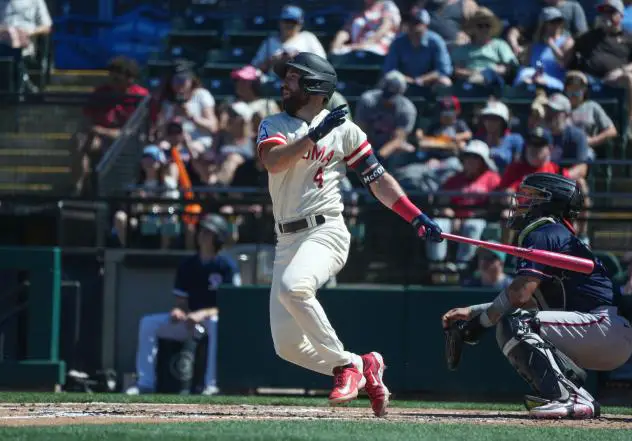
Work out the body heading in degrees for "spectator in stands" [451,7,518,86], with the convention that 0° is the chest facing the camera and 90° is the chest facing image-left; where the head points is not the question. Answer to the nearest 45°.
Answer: approximately 0°

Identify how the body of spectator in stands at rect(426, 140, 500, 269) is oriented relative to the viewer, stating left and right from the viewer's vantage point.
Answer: facing the viewer and to the left of the viewer

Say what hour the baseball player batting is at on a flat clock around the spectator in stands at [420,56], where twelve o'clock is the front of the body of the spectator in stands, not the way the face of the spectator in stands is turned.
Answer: The baseball player batting is roughly at 12 o'clock from the spectator in stands.

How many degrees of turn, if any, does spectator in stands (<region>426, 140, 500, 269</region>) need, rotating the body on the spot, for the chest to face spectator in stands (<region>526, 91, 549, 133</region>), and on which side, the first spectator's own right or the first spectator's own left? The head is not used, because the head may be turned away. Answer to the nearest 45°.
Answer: approximately 180°

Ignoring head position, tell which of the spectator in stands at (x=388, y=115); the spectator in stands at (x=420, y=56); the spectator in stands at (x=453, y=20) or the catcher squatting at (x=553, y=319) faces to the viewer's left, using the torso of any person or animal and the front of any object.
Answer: the catcher squatting

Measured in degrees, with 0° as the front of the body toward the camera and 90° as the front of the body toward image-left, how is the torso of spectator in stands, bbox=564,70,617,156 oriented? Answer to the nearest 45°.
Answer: approximately 45°

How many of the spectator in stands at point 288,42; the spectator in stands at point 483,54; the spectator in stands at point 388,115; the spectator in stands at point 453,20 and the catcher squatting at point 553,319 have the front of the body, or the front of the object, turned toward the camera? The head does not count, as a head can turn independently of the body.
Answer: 4

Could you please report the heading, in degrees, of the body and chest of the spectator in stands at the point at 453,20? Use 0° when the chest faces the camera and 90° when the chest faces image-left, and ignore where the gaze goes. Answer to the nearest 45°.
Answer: approximately 0°

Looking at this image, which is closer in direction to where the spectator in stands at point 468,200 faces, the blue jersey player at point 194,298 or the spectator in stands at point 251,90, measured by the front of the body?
the blue jersey player

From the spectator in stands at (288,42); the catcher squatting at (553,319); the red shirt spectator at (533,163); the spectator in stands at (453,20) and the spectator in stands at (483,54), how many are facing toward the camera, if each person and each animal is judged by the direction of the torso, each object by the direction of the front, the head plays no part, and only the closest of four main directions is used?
4

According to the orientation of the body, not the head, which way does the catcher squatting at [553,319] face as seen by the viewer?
to the viewer's left
